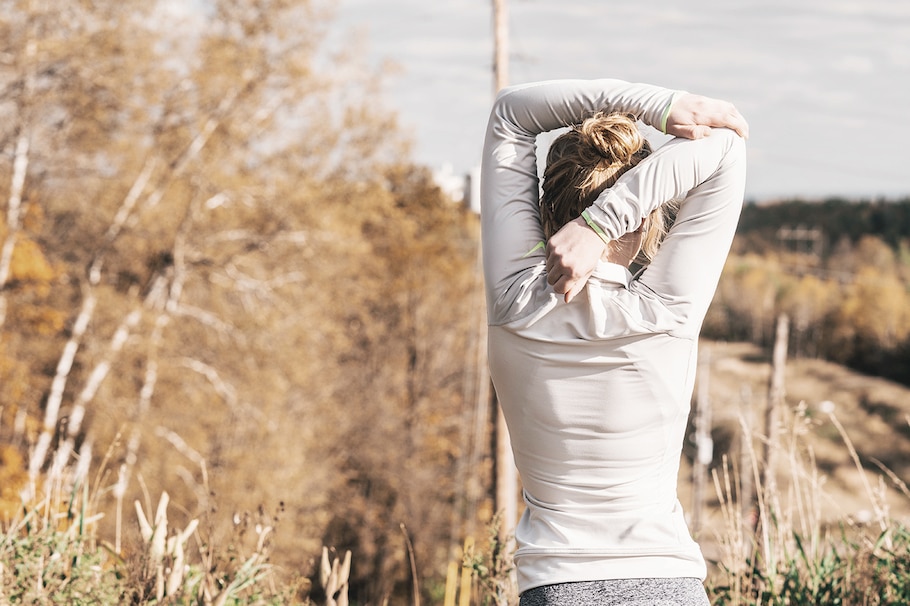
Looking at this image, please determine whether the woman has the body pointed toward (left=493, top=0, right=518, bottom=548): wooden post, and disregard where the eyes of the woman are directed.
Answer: yes

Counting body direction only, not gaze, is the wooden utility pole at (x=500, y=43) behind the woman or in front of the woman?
in front

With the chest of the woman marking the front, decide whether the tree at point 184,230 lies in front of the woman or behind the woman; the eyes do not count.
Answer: in front

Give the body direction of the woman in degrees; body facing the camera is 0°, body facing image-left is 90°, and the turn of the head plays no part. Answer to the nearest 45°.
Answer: approximately 180°
